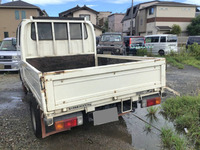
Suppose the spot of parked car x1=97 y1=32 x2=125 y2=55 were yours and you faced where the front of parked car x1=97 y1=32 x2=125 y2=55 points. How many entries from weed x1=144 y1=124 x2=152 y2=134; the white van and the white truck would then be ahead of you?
2

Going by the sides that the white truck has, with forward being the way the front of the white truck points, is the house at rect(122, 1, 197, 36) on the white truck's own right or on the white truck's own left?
on the white truck's own right

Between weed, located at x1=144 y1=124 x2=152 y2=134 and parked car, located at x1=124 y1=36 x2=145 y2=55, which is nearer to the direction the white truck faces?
the parked car

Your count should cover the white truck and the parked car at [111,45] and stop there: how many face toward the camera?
1

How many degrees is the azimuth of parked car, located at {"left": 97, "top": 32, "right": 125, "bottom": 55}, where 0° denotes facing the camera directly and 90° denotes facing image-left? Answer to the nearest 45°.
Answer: approximately 0°

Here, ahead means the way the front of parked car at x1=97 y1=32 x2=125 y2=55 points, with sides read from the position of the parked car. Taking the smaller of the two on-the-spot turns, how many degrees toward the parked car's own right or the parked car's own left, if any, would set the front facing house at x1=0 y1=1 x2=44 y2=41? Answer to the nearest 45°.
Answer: approximately 135° to the parked car's own right

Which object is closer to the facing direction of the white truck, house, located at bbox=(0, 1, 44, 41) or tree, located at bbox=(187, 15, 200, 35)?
the house

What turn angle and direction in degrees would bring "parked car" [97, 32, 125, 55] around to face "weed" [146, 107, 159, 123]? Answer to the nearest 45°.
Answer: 0° — it already faces it

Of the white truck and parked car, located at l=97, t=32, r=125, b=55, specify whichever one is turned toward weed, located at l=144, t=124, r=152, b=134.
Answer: the parked car

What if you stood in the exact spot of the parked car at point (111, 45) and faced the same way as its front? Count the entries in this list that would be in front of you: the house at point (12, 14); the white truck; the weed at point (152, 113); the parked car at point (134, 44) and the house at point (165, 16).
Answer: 2

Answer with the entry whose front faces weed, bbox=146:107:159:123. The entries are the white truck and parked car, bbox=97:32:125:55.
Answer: the parked car

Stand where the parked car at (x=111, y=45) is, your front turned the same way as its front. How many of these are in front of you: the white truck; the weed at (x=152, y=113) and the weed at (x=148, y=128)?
3

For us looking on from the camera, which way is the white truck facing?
facing away from the viewer and to the left of the viewer

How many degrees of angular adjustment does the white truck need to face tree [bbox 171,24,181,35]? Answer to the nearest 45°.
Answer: approximately 90° to its right
